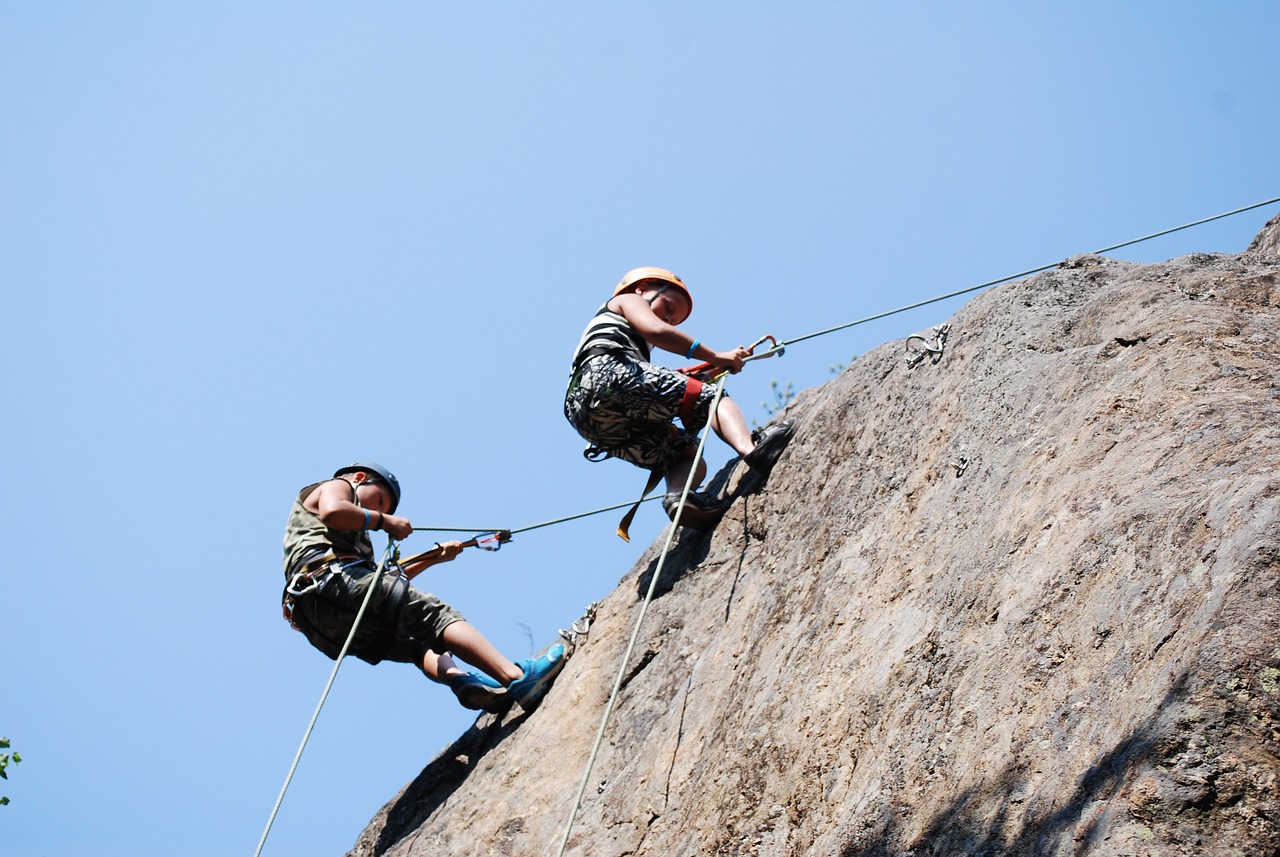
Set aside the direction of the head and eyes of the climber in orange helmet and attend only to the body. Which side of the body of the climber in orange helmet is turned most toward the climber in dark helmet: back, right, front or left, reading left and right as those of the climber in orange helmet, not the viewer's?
back

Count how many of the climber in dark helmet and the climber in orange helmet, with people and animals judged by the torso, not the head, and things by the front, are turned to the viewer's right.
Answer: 2

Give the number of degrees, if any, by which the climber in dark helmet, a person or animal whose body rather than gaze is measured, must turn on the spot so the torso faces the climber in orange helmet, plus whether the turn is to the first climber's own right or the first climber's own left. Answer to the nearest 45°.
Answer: approximately 45° to the first climber's own right

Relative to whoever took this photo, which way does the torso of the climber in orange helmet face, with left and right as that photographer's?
facing to the right of the viewer

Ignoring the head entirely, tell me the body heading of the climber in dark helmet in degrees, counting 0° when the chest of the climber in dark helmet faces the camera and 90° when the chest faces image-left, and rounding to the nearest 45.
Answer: approximately 270°
